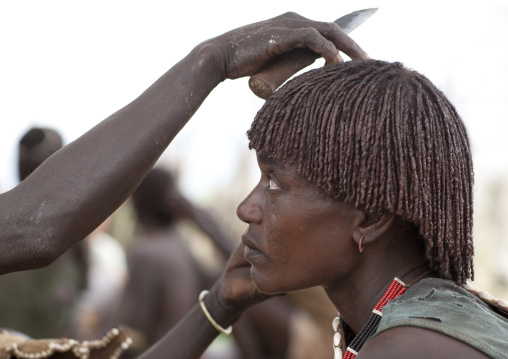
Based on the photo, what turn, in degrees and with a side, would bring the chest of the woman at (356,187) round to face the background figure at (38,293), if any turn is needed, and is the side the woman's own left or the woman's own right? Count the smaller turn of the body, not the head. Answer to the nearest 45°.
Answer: approximately 45° to the woman's own right

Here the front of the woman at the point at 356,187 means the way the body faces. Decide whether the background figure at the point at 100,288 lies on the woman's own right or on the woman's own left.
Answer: on the woman's own right

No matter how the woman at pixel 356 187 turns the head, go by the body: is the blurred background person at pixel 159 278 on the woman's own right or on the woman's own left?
on the woman's own right

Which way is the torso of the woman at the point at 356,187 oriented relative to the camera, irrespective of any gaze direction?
to the viewer's left
